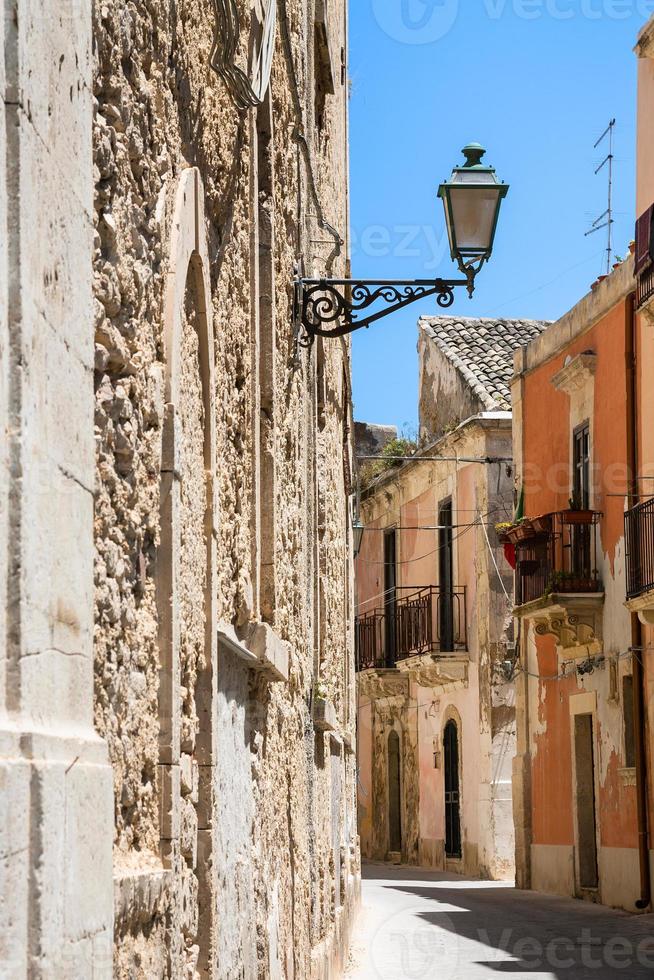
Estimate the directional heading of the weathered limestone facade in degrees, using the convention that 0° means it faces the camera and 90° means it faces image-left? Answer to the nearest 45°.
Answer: approximately 270°

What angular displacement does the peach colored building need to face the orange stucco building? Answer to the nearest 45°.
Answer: approximately 45° to its left

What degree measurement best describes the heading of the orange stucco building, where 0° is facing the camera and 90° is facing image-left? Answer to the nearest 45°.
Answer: approximately 45°

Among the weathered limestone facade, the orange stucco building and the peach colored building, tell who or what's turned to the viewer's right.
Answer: the weathered limestone facade
